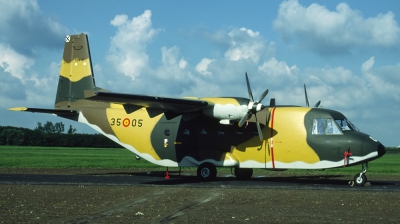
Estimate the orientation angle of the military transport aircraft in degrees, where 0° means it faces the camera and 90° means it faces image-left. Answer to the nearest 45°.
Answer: approximately 315°
